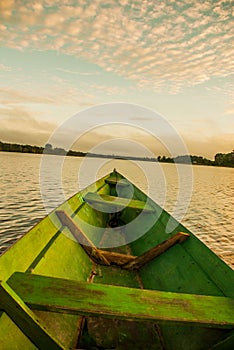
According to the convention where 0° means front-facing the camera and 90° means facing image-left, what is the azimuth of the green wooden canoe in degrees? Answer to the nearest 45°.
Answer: approximately 180°
